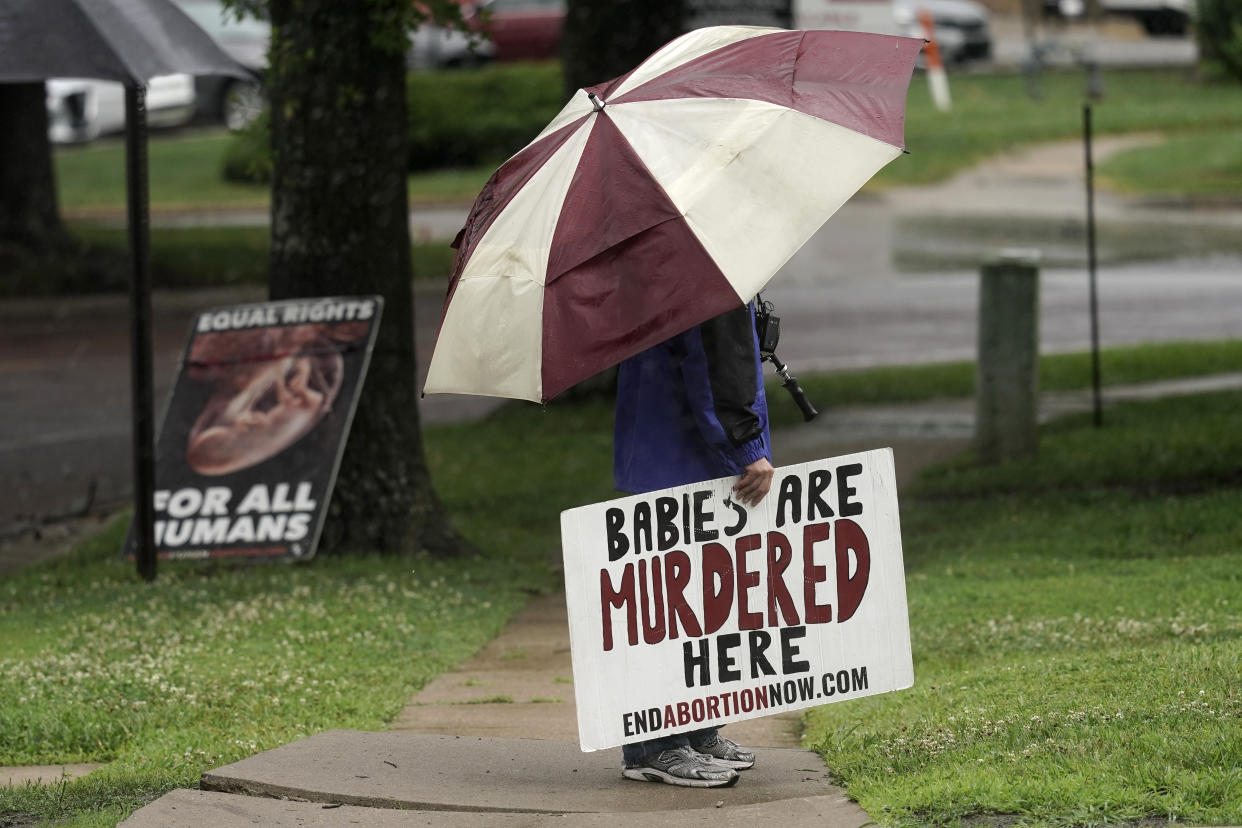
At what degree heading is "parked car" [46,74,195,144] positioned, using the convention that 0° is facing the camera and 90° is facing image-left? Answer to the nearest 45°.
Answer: approximately 45°

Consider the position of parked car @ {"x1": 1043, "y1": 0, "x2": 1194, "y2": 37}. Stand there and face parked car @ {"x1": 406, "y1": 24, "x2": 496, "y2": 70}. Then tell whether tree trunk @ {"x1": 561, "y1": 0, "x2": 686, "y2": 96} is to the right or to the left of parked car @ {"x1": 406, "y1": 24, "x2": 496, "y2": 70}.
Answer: left

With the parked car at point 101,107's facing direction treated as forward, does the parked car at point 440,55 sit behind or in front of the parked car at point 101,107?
behind

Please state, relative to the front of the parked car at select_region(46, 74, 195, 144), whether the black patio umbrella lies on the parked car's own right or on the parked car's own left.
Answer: on the parked car's own left

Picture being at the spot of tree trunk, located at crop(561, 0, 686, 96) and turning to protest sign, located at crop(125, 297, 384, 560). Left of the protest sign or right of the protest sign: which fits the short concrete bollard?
left

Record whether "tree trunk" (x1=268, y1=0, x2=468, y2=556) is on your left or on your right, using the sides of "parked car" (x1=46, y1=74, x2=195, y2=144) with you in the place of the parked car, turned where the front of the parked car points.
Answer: on your left
